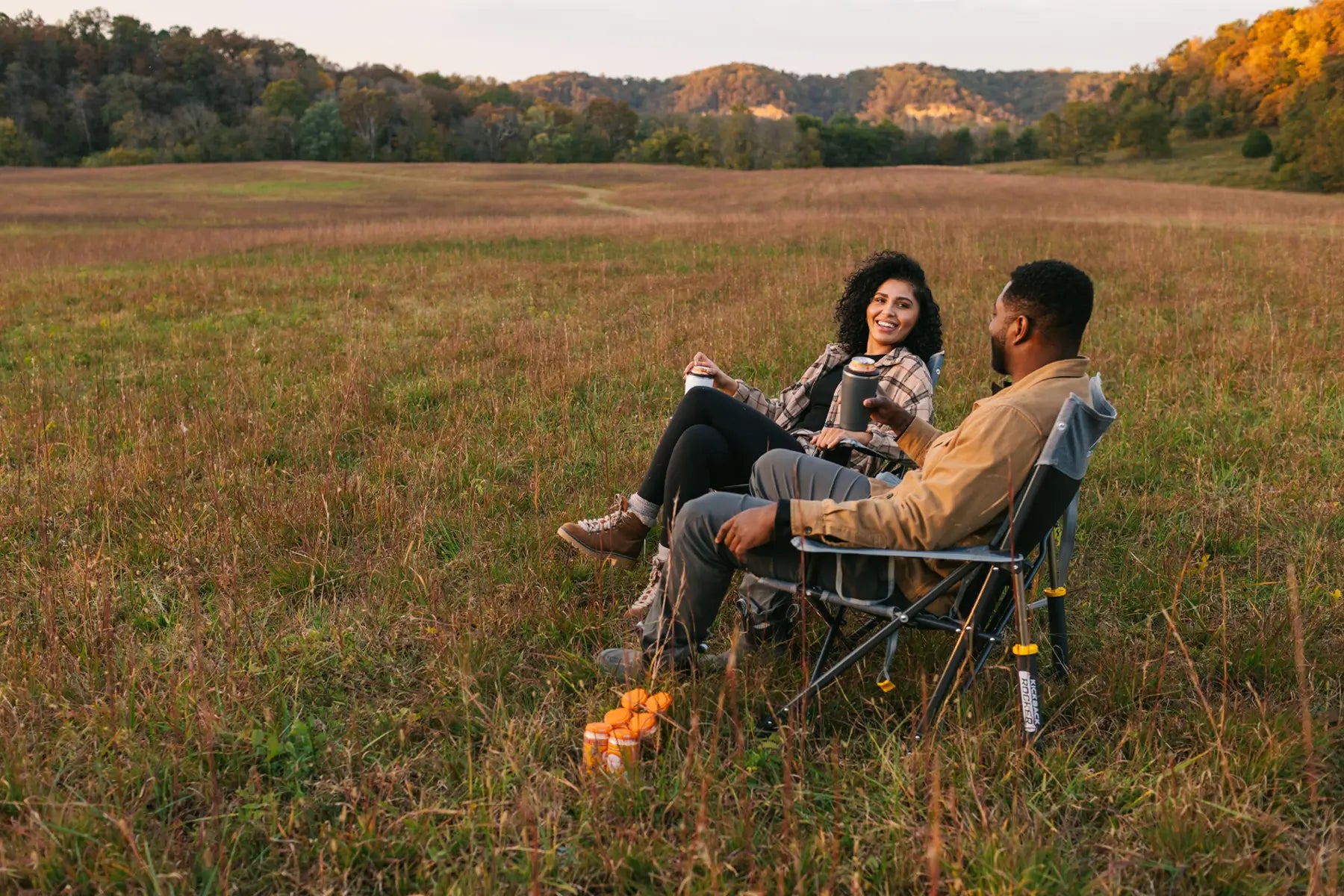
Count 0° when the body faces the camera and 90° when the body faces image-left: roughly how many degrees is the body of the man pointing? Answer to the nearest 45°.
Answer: approximately 90°

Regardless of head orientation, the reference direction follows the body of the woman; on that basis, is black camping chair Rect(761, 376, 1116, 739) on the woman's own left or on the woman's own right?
on the woman's own left

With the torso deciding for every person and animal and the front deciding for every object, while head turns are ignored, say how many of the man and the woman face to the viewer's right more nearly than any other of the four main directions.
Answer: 0

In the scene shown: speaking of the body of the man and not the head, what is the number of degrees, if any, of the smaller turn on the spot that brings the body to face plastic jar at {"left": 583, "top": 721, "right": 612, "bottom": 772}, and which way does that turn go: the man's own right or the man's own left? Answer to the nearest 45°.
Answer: approximately 45° to the man's own left

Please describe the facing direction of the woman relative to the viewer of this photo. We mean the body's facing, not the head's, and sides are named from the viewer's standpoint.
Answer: facing the viewer and to the left of the viewer

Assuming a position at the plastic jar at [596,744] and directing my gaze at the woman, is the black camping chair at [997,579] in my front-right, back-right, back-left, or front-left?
front-right

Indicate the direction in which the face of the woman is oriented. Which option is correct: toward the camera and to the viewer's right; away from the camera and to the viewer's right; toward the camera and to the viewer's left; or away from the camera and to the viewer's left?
toward the camera and to the viewer's right

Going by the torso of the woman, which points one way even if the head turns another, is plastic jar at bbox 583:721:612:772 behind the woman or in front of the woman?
in front

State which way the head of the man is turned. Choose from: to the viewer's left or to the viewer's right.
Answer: to the viewer's left

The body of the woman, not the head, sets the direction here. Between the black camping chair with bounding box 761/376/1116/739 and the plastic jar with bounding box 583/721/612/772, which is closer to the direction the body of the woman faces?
the plastic jar
